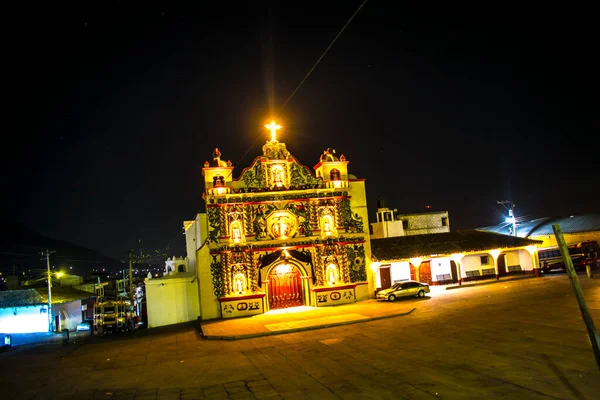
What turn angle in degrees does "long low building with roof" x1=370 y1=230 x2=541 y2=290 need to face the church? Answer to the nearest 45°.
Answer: approximately 45° to its right

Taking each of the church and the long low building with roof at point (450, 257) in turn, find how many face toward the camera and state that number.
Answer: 2

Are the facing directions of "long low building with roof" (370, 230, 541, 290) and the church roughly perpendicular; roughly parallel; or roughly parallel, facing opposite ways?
roughly parallel

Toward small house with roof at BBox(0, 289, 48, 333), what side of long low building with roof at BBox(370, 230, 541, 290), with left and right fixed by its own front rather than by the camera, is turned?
right

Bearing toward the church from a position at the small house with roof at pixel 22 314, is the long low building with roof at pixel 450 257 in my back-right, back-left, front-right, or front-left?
front-left

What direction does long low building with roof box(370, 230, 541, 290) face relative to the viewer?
toward the camera

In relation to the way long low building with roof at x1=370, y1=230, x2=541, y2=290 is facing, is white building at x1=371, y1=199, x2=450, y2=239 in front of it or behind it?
behind

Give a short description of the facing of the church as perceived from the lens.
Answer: facing the viewer

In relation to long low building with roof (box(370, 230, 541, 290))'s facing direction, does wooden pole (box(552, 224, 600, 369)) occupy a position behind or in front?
in front

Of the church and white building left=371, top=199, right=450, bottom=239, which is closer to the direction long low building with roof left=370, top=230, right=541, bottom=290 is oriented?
the church

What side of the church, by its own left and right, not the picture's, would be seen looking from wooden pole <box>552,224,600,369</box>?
front

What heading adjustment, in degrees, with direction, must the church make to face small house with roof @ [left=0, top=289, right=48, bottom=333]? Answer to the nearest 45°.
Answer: approximately 90° to its right
